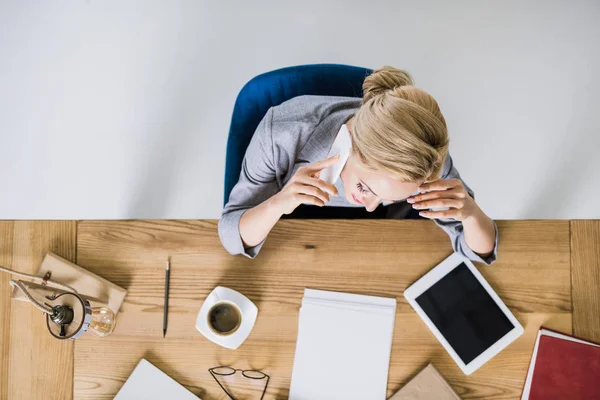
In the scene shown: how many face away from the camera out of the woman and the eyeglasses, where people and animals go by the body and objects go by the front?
1

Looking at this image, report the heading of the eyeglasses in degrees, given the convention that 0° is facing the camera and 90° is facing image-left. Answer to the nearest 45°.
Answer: approximately 180°

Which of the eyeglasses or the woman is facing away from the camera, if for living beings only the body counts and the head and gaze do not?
the eyeglasses

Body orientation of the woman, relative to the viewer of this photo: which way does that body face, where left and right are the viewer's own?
facing the viewer

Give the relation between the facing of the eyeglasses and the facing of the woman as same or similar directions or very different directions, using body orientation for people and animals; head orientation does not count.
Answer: very different directions
